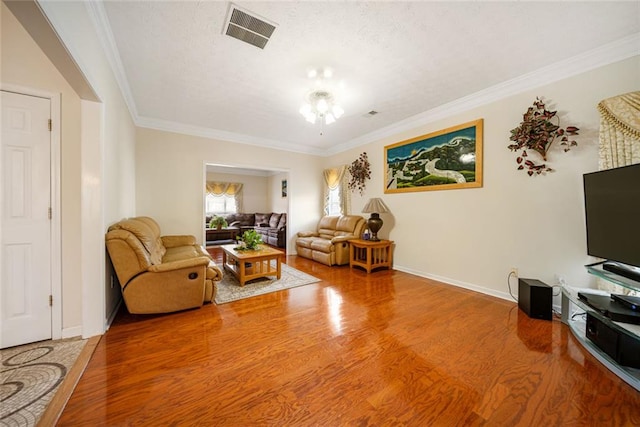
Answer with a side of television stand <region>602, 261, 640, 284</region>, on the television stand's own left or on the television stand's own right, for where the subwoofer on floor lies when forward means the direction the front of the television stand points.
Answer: on the television stand's own right

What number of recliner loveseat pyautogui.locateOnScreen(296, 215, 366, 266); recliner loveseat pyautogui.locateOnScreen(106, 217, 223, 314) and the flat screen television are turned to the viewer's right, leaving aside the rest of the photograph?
1

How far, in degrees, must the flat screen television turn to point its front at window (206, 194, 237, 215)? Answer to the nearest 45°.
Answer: approximately 45° to its right

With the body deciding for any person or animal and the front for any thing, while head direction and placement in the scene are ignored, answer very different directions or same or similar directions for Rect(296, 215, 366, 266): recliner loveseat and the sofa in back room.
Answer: same or similar directions

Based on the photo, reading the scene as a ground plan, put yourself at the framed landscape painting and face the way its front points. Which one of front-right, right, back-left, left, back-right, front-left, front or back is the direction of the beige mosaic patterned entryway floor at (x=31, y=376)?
front

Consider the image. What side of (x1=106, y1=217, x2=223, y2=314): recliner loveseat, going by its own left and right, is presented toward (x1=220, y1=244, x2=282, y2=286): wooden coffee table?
front

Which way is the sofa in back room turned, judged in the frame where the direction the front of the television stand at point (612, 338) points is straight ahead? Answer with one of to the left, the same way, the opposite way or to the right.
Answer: to the left

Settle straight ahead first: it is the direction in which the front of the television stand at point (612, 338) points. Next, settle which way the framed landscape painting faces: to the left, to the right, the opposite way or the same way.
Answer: the same way

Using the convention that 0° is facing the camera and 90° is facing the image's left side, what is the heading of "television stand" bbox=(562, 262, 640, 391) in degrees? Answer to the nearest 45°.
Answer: approximately 45°

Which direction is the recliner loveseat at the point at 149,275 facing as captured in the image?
to the viewer's right

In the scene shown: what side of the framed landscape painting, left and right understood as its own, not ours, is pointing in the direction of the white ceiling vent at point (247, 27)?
front

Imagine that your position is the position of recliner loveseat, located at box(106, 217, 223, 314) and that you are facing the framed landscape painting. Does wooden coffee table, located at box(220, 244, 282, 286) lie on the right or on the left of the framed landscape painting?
left

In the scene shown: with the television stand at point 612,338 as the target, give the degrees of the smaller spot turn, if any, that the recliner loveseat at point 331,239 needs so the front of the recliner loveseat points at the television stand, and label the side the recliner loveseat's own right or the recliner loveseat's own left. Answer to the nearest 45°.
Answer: approximately 90° to the recliner loveseat's own left

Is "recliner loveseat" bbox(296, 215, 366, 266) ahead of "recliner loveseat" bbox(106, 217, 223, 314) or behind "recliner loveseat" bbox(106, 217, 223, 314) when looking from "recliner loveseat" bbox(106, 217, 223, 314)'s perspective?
ahead

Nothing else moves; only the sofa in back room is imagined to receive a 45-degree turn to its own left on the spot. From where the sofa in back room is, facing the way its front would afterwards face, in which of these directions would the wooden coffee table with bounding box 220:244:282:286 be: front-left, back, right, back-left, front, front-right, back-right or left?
front

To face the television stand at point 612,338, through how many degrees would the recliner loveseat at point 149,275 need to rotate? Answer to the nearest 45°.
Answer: approximately 45° to its right

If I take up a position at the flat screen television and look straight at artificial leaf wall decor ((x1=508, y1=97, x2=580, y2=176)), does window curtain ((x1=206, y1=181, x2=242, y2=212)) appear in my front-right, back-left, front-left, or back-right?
front-left

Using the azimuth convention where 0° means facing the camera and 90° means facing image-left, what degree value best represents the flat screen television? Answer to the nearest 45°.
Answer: approximately 45°

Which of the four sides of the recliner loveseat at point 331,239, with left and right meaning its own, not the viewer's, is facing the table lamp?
left

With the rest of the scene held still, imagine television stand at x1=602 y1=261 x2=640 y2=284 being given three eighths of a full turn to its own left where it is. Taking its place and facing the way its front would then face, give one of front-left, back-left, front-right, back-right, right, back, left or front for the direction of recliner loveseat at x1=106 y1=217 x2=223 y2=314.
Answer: back-right
